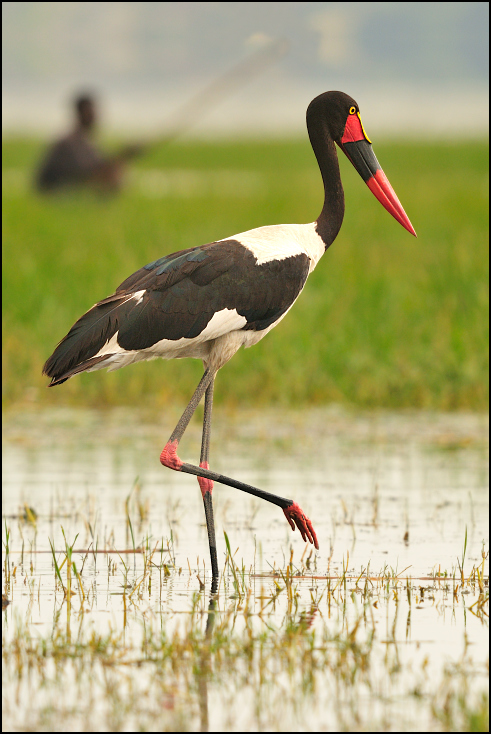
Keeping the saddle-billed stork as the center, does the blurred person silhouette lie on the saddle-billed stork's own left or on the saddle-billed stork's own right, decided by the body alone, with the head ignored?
on the saddle-billed stork's own left

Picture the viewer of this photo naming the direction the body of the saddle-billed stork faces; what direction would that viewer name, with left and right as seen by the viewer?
facing to the right of the viewer
